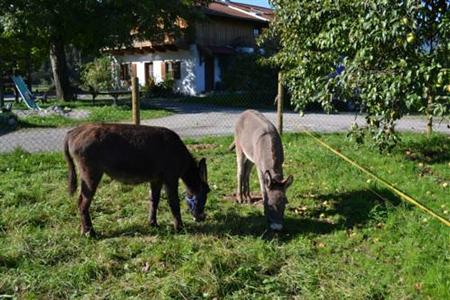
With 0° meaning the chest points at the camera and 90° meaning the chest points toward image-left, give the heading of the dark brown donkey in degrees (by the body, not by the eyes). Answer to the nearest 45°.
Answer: approximately 270°

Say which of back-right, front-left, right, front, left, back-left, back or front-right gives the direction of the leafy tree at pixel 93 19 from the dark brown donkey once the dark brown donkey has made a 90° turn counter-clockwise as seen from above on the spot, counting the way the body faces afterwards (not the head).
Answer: front

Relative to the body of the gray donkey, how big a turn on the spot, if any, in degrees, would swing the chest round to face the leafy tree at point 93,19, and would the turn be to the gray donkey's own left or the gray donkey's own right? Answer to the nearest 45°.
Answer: approximately 180°

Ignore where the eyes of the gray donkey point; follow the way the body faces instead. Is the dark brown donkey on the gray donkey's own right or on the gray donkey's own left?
on the gray donkey's own right

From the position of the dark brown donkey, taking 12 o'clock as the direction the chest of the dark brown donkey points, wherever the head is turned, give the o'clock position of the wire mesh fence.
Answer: The wire mesh fence is roughly at 9 o'clock from the dark brown donkey.

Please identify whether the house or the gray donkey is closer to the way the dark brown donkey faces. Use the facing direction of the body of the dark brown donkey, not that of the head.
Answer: the gray donkey

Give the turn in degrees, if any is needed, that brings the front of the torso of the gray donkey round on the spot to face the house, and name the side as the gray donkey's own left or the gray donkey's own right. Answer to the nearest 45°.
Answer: approximately 135° to the gray donkey's own left

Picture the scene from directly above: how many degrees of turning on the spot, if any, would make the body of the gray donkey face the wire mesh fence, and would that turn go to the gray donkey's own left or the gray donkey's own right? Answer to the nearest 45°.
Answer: approximately 180°
